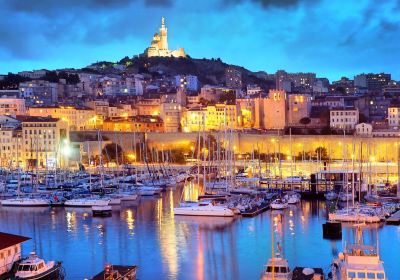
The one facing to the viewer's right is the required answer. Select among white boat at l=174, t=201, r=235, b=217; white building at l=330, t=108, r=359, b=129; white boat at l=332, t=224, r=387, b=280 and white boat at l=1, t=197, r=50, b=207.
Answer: white boat at l=174, t=201, r=235, b=217

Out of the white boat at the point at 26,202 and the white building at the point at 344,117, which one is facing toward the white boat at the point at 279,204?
the white building

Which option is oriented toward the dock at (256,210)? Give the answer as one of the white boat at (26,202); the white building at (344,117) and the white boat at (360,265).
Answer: the white building

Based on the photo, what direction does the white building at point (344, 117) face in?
toward the camera

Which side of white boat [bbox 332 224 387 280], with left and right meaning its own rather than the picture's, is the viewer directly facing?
front

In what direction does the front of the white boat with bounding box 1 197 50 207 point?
to the viewer's left

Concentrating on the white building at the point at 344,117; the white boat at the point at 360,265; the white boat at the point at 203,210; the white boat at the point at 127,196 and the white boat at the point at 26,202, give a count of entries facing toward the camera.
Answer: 2

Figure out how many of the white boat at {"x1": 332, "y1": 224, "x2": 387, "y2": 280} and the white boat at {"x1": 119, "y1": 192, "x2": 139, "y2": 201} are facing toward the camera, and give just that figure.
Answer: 1

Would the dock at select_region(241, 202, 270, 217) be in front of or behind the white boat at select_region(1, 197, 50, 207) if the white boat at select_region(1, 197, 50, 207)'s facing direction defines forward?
behind
